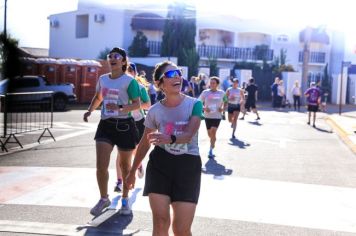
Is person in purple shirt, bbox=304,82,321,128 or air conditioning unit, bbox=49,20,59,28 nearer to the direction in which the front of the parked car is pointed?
the person in purple shirt

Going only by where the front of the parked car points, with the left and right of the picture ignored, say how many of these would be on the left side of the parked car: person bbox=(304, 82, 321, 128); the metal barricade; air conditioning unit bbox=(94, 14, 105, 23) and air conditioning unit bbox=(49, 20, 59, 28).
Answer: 2

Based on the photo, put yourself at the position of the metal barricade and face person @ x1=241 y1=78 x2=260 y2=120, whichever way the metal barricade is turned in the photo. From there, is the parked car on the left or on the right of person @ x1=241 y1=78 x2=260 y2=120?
left

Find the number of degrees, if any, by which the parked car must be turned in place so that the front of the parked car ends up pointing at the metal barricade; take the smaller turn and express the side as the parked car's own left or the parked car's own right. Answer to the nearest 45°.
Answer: approximately 90° to the parked car's own right

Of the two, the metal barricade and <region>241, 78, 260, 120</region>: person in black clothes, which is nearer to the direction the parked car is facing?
the person in black clothes

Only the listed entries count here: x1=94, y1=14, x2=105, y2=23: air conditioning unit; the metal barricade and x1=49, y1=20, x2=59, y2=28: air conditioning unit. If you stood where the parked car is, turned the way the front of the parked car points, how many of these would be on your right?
1

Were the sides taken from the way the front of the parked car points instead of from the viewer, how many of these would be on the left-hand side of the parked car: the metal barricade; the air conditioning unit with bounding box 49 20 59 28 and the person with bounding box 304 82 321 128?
1

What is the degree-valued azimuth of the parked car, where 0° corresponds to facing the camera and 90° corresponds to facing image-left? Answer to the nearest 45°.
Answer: approximately 270°

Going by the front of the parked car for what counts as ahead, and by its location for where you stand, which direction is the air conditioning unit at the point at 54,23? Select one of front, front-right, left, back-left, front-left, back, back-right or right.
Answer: left
